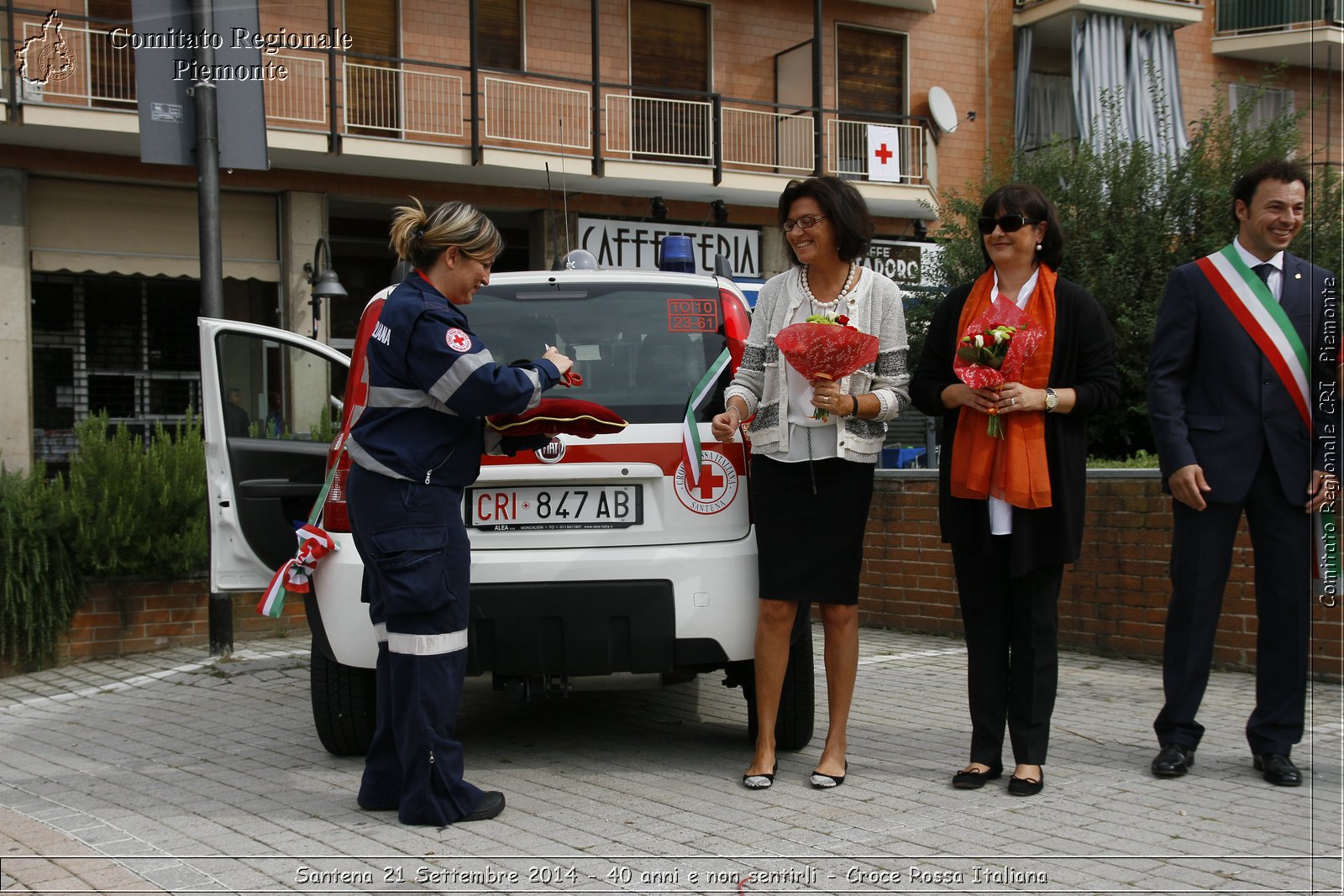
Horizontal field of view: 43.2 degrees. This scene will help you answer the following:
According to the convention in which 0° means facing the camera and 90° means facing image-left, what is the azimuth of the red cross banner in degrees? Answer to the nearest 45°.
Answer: approximately 0°

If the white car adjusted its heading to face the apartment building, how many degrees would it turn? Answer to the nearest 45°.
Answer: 0° — it already faces it

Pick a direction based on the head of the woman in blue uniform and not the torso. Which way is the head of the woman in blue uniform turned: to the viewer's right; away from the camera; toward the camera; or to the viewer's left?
to the viewer's right

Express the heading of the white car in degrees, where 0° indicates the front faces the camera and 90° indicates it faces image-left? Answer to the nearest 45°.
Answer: approximately 180°

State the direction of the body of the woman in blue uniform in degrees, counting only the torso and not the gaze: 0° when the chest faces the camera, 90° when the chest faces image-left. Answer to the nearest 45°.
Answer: approximately 270°

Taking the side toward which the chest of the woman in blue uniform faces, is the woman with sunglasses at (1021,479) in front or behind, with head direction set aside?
in front

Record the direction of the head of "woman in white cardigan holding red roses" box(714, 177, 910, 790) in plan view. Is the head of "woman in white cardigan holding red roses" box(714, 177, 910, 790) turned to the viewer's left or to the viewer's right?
to the viewer's left

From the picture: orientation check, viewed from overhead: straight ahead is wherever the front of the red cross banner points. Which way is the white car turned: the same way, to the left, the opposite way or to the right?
the opposite way

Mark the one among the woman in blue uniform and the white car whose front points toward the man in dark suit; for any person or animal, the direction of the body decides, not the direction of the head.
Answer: the woman in blue uniform

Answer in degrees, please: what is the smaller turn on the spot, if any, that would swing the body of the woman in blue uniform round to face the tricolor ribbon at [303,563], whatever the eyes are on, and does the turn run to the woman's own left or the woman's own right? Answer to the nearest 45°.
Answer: approximately 135° to the woman's own left

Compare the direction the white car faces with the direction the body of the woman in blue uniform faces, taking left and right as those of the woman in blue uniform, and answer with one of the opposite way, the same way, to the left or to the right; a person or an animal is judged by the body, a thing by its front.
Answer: to the left

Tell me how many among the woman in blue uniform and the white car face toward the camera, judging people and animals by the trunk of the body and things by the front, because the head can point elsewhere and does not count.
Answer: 0

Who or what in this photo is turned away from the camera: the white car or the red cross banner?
the white car

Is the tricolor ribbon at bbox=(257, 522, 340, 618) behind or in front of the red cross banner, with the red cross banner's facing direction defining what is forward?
in front

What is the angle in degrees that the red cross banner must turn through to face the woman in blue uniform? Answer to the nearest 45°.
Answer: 0° — it already faces them

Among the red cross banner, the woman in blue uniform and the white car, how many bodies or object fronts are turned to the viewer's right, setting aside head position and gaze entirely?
1
